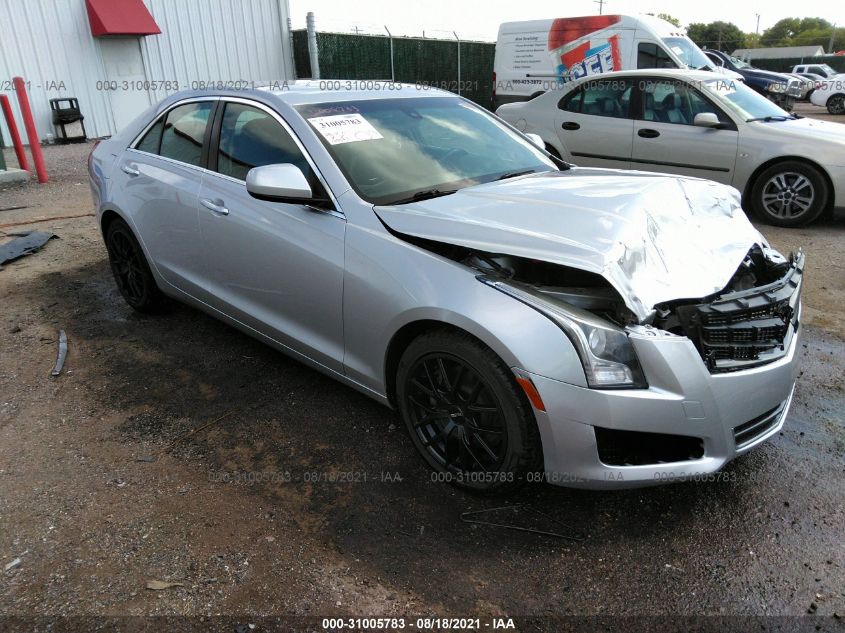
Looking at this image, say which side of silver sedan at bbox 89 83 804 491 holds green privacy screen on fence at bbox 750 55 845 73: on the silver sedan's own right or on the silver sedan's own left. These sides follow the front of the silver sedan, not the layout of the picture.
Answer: on the silver sedan's own left

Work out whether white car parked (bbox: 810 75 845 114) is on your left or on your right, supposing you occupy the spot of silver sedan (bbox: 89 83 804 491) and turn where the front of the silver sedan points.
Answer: on your left

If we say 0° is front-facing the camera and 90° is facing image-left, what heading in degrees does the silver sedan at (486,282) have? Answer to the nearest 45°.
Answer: approximately 315°

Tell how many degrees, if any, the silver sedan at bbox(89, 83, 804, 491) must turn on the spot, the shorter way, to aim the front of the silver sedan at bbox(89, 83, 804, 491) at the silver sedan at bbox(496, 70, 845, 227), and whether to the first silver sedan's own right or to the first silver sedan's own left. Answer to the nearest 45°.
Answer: approximately 90° to the first silver sedan's own left

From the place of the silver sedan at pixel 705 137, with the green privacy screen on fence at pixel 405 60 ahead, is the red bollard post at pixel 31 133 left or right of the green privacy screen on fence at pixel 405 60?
left

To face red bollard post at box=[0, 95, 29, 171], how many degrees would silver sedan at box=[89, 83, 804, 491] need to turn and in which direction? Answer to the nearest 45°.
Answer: approximately 180°

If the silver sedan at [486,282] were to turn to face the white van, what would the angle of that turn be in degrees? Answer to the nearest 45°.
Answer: approximately 135° to its left

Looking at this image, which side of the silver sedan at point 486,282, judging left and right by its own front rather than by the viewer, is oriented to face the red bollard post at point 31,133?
back
